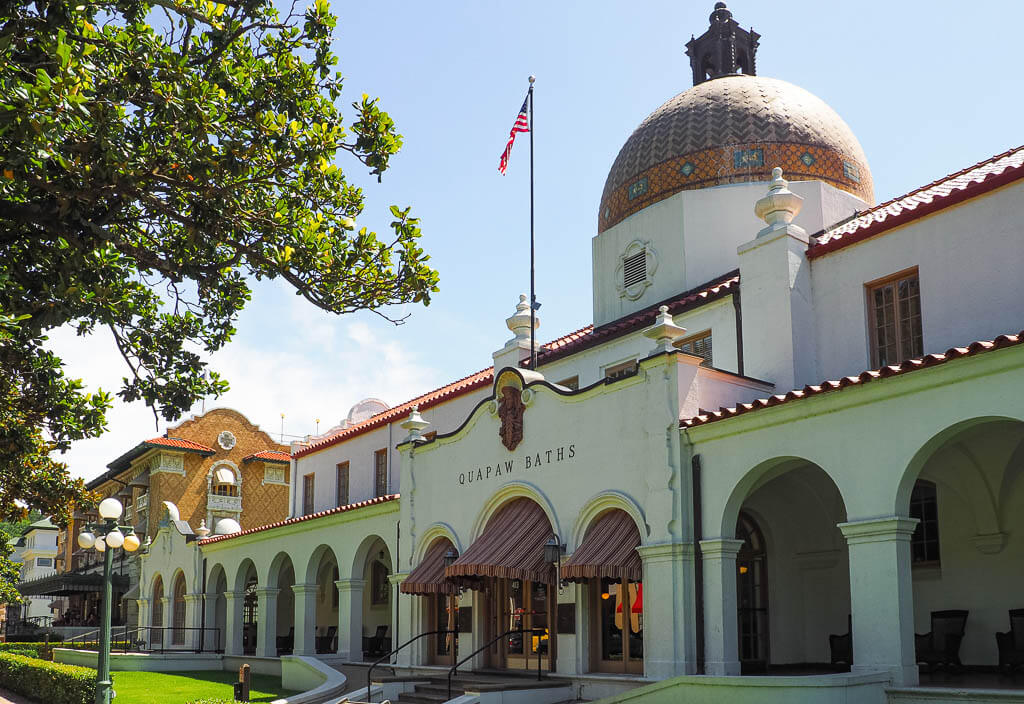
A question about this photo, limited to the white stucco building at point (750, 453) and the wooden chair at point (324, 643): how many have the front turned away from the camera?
0

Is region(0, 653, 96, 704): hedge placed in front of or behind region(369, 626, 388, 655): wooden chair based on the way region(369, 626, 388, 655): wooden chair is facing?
in front

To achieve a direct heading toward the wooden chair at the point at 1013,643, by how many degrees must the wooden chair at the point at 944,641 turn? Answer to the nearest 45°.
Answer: approximately 90° to its left

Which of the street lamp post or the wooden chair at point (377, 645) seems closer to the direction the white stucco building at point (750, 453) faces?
the street lamp post

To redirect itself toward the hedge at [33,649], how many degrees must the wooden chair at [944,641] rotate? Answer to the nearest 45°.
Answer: approximately 90° to its right

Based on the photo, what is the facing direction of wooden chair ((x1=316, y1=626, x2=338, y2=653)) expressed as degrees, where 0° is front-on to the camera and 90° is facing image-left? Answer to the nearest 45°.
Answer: approximately 45°

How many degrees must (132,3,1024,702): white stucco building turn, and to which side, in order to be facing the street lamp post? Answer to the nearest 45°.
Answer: approximately 45° to its right

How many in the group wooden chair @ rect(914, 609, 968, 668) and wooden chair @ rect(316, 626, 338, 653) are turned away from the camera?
0

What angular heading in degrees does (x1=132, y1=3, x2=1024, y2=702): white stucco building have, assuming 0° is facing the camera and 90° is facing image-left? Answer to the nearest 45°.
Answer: approximately 45°
